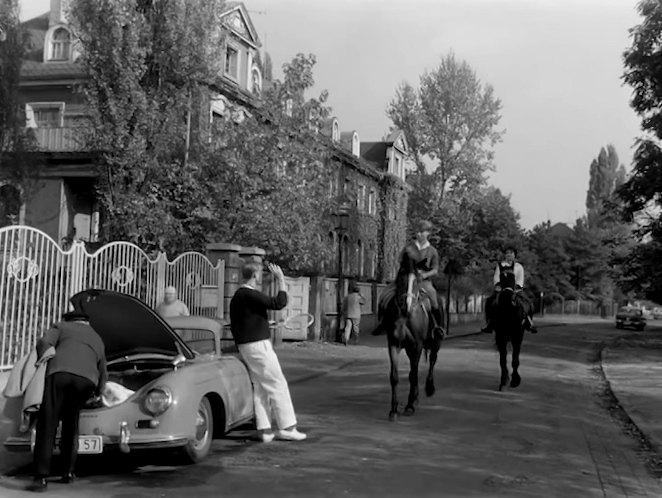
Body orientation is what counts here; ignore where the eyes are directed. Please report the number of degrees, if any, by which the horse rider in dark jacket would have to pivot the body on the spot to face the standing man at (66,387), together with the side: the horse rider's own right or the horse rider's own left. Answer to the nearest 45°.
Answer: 0° — they already face them

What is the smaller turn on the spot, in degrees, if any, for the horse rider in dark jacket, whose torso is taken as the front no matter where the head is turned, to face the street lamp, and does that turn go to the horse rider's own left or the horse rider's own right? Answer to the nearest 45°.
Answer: approximately 135° to the horse rider's own right

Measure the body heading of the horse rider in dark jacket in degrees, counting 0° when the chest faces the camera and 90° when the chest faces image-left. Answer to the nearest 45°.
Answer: approximately 45°

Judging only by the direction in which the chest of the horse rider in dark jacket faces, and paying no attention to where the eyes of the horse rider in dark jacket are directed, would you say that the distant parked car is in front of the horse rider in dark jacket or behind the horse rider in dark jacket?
behind

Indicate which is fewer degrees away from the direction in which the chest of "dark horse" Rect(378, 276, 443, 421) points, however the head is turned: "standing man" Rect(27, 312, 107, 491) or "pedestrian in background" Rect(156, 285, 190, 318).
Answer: the standing man

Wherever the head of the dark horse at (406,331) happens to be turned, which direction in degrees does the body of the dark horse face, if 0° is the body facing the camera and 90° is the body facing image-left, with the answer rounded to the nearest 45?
approximately 45°

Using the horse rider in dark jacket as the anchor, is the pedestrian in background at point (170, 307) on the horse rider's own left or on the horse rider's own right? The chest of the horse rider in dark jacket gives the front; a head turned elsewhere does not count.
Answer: on the horse rider's own right

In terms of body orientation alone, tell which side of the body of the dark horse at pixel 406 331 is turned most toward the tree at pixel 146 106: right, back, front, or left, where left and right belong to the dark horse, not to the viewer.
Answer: right

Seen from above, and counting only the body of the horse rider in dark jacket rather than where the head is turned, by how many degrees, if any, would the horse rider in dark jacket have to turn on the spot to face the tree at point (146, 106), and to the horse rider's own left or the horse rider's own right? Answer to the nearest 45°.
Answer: approximately 90° to the horse rider's own right

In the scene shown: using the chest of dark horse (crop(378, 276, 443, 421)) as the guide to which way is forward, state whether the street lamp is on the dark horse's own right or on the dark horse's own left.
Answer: on the dark horse's own right

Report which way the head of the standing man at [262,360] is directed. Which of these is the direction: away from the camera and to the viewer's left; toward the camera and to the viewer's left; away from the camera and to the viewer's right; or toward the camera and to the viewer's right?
away from the camera and to the viewer's right

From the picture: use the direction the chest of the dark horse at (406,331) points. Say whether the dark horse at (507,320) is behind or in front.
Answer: behind

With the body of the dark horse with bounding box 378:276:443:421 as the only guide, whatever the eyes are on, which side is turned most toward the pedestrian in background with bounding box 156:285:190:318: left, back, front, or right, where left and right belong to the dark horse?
right
